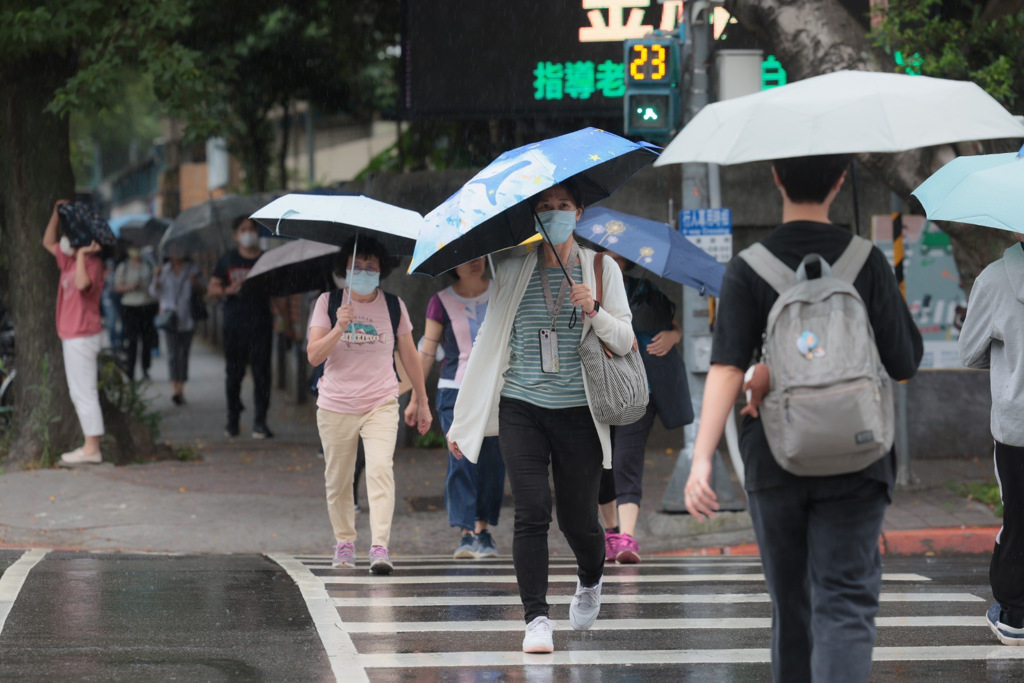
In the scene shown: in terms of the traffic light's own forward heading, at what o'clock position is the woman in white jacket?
The woman in white jacket is roughly at 12 o'clock from the traffic light.

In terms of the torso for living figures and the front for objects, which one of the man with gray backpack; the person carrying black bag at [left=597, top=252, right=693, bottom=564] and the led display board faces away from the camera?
the man with gray backpack

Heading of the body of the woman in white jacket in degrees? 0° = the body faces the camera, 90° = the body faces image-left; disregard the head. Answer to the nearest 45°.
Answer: approximately 0°

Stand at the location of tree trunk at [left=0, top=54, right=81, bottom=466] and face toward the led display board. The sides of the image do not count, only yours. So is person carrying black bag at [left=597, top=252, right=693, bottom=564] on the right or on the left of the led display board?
right

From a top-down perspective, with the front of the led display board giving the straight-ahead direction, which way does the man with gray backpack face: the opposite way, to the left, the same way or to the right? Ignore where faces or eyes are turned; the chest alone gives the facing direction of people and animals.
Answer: the opposite way

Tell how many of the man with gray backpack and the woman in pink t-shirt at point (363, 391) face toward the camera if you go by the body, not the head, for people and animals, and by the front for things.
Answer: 1

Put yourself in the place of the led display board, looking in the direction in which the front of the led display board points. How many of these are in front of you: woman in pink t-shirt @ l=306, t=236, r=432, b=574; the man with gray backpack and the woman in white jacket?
3
